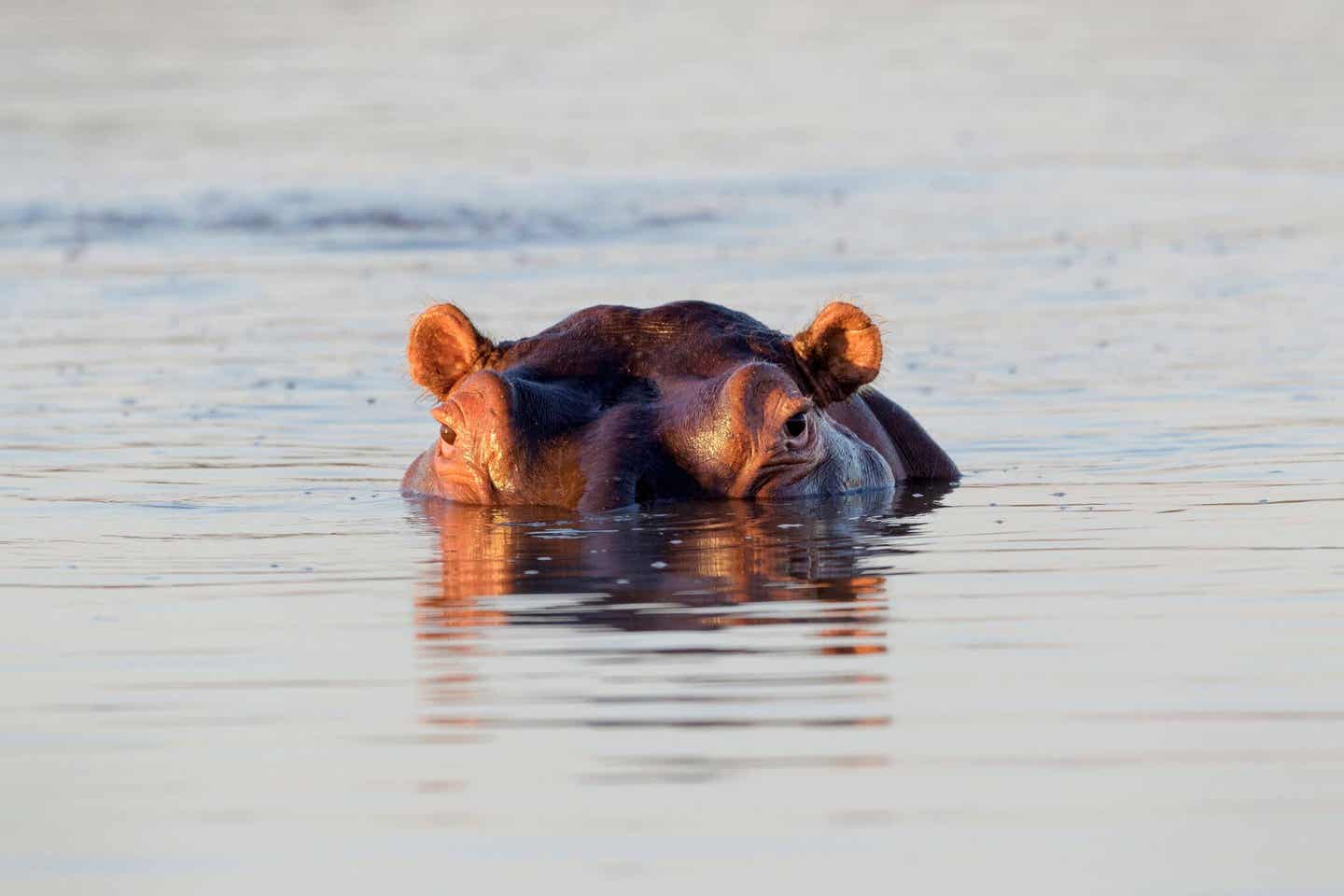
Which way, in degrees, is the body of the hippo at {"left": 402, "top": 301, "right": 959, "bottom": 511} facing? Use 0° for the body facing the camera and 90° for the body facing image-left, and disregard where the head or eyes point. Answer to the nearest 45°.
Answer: approximately 0°
